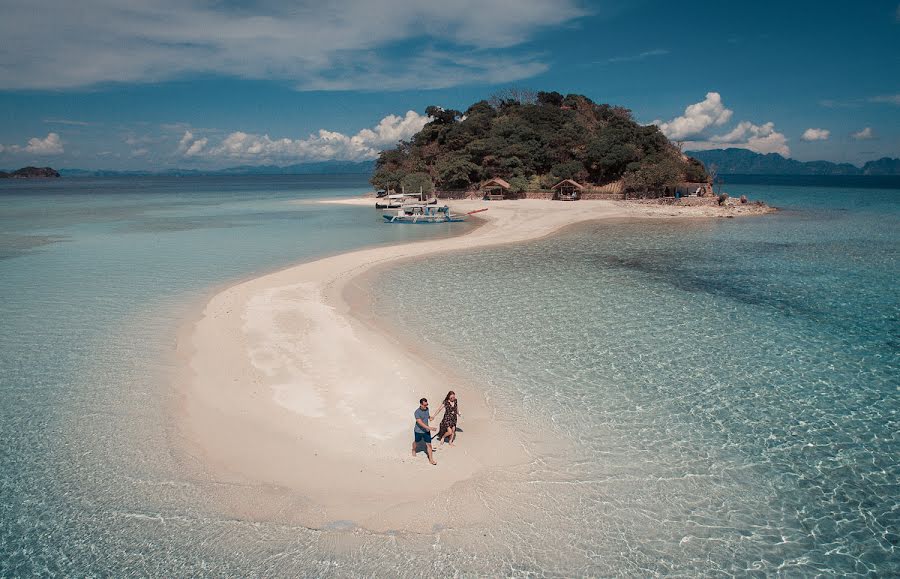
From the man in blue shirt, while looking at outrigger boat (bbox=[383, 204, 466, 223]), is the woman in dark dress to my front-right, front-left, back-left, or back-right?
front-right

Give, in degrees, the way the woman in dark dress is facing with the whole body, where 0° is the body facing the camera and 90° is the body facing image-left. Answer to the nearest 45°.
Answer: approximately 0°

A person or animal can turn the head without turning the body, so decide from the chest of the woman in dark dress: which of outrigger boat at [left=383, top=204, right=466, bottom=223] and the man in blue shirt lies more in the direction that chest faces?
the man in blue shirt

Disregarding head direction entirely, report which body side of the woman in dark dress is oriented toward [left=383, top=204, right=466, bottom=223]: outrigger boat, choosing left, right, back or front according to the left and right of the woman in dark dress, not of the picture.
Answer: back

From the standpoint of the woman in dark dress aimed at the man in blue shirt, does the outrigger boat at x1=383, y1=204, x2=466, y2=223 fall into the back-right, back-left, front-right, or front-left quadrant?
back-right

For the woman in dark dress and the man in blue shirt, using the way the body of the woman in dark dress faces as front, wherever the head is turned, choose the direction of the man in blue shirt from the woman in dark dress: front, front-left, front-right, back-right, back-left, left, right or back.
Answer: front-right
